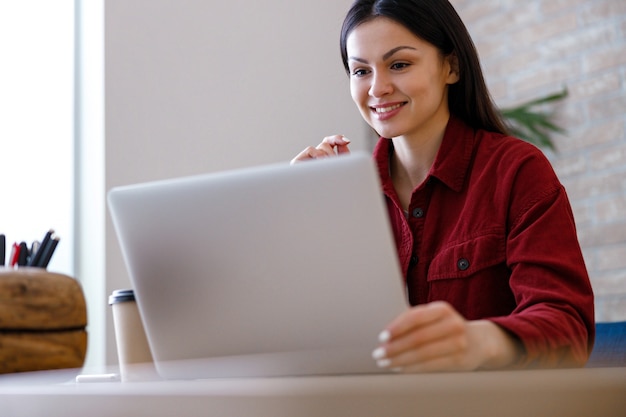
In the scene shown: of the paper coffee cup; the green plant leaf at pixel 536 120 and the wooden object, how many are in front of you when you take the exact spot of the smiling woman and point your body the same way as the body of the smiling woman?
2

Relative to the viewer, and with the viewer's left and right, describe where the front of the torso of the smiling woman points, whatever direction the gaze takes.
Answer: facing the viewer and to the left of the viewer

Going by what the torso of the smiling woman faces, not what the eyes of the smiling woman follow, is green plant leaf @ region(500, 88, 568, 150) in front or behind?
behind

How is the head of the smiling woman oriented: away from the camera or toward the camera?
toward the camera

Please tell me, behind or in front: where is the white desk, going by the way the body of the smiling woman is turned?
in front

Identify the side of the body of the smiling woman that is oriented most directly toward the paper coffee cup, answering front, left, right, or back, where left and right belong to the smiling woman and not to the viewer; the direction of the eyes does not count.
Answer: front

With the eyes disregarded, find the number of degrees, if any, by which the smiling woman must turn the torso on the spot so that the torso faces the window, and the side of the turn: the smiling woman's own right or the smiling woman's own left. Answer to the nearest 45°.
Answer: approximately 90° to the smiling woman's own right

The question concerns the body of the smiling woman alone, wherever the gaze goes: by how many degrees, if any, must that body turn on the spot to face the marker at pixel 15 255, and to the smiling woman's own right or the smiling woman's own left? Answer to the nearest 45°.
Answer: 0° — they already face it
